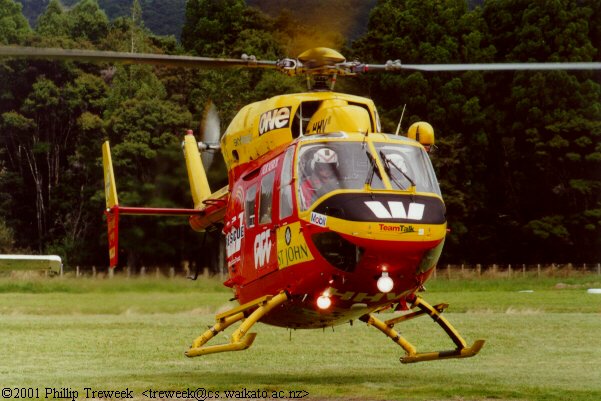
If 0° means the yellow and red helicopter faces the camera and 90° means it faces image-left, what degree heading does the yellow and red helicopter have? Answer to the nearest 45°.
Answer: approximately 315°
